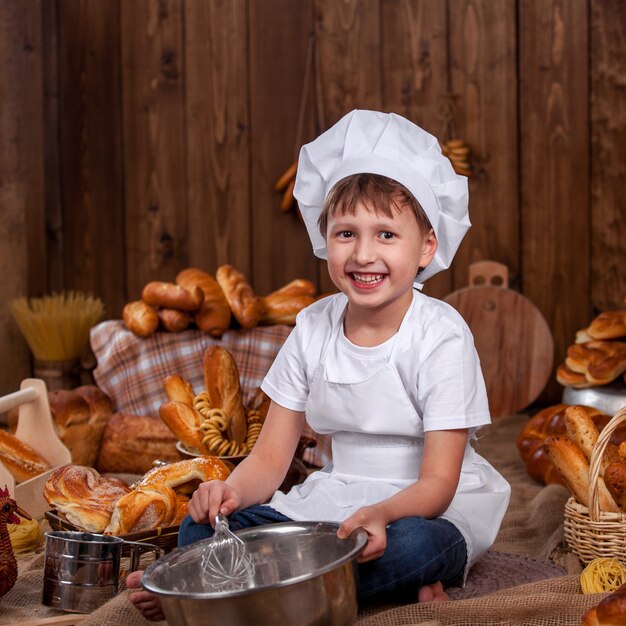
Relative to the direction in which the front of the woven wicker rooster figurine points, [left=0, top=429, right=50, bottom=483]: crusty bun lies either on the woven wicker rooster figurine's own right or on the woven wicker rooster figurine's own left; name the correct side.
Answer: on the woven wicker rooster figurine's own left

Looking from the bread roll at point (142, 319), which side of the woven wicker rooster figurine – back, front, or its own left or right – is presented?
left

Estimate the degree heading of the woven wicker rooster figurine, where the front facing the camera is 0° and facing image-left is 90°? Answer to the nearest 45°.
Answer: approximately 270°

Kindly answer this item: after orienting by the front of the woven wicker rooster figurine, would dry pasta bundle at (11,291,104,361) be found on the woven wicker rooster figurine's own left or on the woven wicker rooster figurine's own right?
on the woven wicker rooster figurine's own left

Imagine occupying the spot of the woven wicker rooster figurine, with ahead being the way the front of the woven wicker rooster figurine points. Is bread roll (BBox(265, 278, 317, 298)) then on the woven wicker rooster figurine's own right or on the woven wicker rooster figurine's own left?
on the woven wicker rooster figurine's own left

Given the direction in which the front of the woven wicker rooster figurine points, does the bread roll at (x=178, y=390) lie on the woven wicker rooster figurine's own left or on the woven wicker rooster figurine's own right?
on the woven wicker rooster figurine's own left

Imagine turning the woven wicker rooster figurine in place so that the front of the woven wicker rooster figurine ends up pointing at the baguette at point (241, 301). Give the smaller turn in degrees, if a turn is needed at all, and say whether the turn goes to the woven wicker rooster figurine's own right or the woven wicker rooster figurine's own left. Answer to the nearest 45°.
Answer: approximately 45° to the woven wicker rooster figurine's own left

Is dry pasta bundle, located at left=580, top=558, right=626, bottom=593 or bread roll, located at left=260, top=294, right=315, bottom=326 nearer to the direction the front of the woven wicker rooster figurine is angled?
the dry pasta bundle
